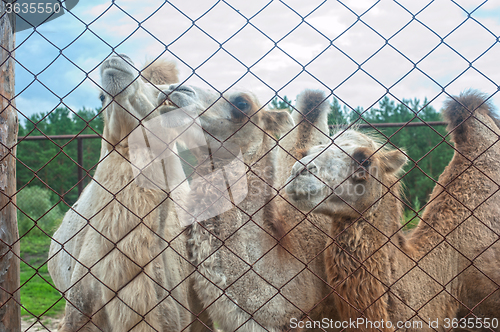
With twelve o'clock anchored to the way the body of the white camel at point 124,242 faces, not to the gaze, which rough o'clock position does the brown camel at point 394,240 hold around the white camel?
The brown camel is roughly at 10 o'clock from the white camel.

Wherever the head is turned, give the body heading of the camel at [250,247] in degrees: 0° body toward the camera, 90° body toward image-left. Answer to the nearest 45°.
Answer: approximately 45°

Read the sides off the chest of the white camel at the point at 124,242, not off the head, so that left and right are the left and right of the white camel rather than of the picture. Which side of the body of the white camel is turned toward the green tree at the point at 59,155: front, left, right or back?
back

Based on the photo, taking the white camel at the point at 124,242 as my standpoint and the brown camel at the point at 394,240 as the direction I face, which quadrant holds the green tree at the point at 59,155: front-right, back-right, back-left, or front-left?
back-left

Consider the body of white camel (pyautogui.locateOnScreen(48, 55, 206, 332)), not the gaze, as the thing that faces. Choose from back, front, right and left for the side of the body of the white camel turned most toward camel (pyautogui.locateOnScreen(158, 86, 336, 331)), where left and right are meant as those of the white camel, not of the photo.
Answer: left

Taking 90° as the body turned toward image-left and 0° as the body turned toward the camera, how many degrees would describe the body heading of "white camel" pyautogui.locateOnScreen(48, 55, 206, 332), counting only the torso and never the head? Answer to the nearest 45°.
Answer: approximately 0°
